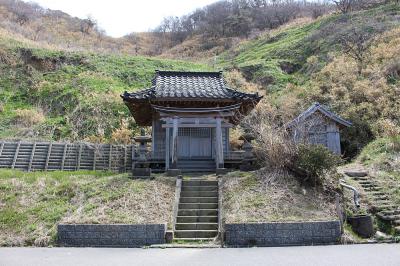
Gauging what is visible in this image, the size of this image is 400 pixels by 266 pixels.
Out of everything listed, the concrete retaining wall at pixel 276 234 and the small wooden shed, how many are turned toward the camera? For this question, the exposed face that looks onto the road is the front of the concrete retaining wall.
2

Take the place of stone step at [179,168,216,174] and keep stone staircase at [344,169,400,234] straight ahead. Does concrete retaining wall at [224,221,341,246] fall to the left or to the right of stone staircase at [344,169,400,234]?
right

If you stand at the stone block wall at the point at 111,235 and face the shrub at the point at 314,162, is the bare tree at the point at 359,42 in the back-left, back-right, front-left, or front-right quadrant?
front-left

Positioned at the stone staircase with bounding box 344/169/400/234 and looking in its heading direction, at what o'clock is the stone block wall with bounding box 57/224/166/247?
The stone block wall is roughly at 3 o'clock from the stone staircase.

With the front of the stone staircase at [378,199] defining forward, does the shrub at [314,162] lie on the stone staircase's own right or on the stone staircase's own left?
on the stone staircase's own right

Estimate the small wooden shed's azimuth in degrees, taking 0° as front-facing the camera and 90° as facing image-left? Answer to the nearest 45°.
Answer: approximately 0°

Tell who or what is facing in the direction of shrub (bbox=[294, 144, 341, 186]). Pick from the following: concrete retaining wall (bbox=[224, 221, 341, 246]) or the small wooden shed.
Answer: the small wooden shed

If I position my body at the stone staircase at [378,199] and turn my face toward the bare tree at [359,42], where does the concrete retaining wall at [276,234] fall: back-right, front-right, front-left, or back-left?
back-left

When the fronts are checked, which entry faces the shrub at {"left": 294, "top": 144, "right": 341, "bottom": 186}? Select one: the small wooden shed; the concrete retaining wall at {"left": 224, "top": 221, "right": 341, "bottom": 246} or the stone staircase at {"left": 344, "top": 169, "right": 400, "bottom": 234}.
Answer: the small wooden shed

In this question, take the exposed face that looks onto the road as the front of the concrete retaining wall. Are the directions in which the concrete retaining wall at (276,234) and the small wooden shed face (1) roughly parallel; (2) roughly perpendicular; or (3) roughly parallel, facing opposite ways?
roughly parallel

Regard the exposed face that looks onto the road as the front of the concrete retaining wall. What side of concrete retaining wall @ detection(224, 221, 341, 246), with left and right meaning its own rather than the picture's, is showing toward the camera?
front

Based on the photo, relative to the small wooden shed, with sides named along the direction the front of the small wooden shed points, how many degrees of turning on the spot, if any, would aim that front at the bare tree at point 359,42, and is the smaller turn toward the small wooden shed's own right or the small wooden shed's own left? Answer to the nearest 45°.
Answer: approximately 180°

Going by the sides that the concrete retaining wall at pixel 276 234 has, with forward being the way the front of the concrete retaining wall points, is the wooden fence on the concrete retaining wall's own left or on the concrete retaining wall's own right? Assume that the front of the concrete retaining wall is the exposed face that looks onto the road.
on the concrete retaining wall's own right

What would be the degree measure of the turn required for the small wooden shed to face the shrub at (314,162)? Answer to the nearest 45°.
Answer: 0° — it already faces it
